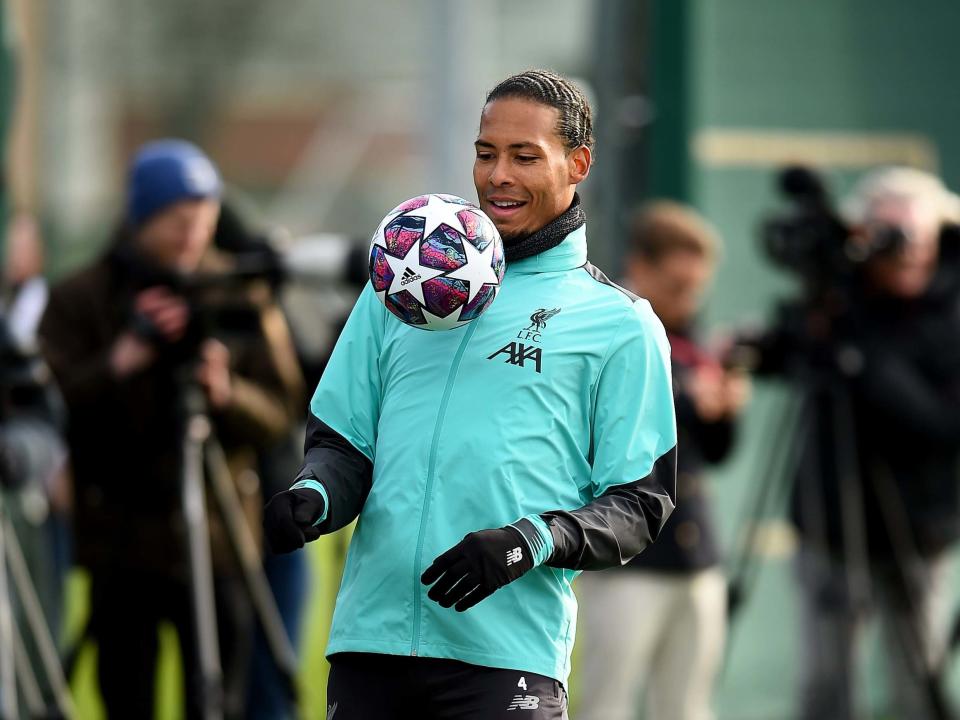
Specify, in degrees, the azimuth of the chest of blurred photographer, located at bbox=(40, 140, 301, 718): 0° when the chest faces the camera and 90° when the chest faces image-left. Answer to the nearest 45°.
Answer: approximately 315°

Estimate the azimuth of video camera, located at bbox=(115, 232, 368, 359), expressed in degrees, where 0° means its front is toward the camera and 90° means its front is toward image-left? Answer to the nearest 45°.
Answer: approximately 270°

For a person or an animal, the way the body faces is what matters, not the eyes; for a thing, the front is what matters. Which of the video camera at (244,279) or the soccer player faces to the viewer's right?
the video camera

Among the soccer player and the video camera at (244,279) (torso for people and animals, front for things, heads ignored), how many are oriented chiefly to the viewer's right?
1

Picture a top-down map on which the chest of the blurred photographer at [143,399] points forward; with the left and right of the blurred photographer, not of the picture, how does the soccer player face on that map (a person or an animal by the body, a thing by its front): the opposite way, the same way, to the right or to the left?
to the right
